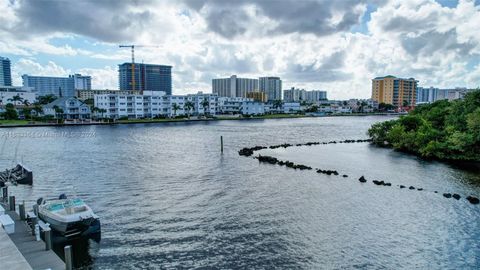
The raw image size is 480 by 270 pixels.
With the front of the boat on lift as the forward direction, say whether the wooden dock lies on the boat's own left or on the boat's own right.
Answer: on the boat's own right

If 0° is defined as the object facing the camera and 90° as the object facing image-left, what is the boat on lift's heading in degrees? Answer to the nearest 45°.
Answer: approximately 315°
